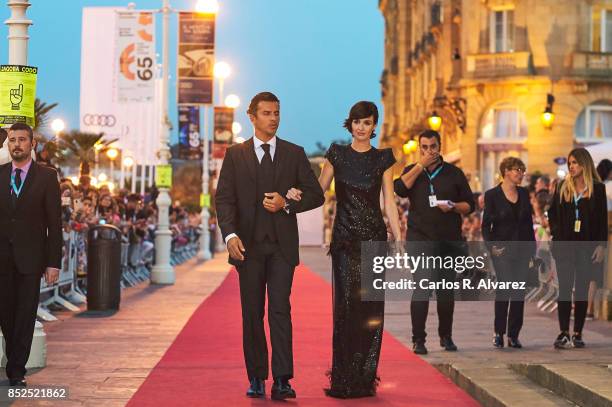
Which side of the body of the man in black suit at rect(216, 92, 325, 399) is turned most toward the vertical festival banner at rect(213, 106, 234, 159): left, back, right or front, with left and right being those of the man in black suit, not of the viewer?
back

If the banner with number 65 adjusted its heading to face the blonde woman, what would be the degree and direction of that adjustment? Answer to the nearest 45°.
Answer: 0° — it already faces them

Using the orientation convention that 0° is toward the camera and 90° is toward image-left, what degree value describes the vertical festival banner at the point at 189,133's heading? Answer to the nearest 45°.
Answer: approximately 0°

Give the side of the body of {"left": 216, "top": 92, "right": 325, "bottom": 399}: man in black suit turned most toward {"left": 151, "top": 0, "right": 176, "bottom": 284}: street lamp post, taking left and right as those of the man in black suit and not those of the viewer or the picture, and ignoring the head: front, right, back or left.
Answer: back

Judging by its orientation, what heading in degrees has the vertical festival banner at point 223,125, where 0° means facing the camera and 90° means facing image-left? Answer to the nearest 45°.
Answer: approximately 0°

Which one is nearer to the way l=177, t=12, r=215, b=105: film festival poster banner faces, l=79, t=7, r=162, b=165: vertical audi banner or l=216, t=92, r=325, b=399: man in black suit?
the man in black suit

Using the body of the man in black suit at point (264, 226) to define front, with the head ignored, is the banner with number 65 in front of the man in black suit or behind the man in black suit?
behind
